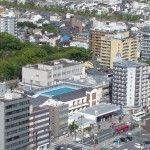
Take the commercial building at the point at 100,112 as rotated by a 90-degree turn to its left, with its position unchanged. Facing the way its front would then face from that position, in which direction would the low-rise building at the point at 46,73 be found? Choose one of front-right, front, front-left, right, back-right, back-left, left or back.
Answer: left

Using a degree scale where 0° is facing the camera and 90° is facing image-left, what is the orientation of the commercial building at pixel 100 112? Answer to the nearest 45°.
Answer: approximately 315°

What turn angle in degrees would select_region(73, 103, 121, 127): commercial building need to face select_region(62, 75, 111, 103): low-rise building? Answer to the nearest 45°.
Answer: approximately 135° to its left

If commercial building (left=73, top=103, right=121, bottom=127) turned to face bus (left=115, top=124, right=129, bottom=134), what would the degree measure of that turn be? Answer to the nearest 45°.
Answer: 0° — it already faces it

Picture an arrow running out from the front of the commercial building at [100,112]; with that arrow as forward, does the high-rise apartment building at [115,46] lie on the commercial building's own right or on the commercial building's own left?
on the commercial building's own left

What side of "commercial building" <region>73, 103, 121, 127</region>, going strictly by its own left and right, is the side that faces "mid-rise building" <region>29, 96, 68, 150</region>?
right

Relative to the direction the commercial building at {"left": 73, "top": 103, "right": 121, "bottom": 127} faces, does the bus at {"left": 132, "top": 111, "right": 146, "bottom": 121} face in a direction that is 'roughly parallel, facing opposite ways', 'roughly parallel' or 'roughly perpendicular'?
roughly perpendicular

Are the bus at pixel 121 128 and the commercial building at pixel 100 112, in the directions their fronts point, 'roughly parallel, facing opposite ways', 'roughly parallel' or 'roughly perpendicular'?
roughly perpendicular
